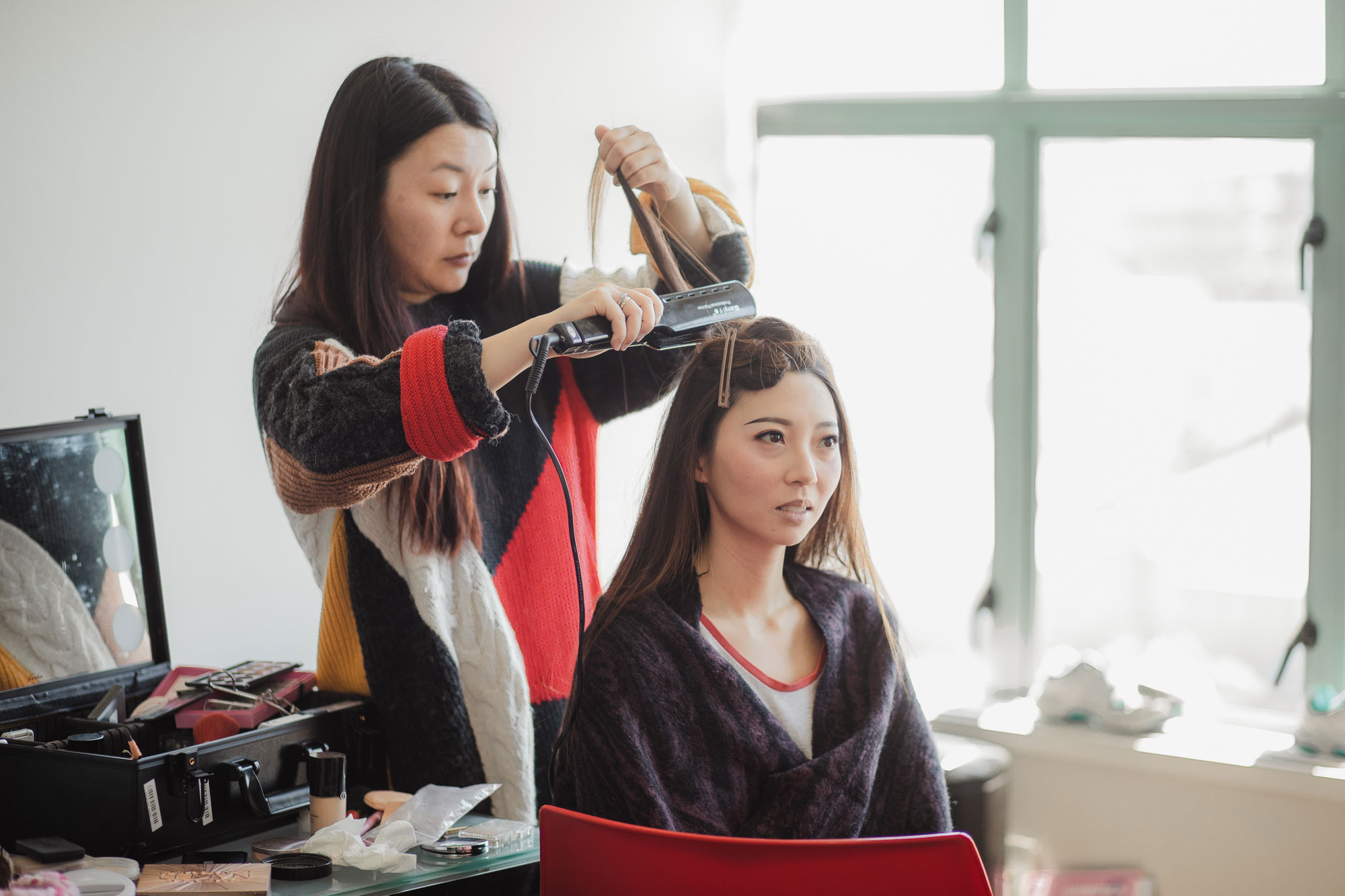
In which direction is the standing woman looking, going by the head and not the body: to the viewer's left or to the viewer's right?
to the viewer's right

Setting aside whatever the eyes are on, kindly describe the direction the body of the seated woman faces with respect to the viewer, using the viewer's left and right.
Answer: facing the viewer and to the right of the viewer

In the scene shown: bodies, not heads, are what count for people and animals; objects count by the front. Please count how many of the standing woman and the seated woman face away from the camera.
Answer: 0

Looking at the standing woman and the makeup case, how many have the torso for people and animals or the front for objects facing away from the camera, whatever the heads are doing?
0

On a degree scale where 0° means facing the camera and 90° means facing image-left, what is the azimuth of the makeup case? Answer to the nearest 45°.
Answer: approximately 315°

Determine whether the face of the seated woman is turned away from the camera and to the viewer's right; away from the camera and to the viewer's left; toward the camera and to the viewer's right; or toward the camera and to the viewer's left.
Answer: toward the camera and to the viewer's right
